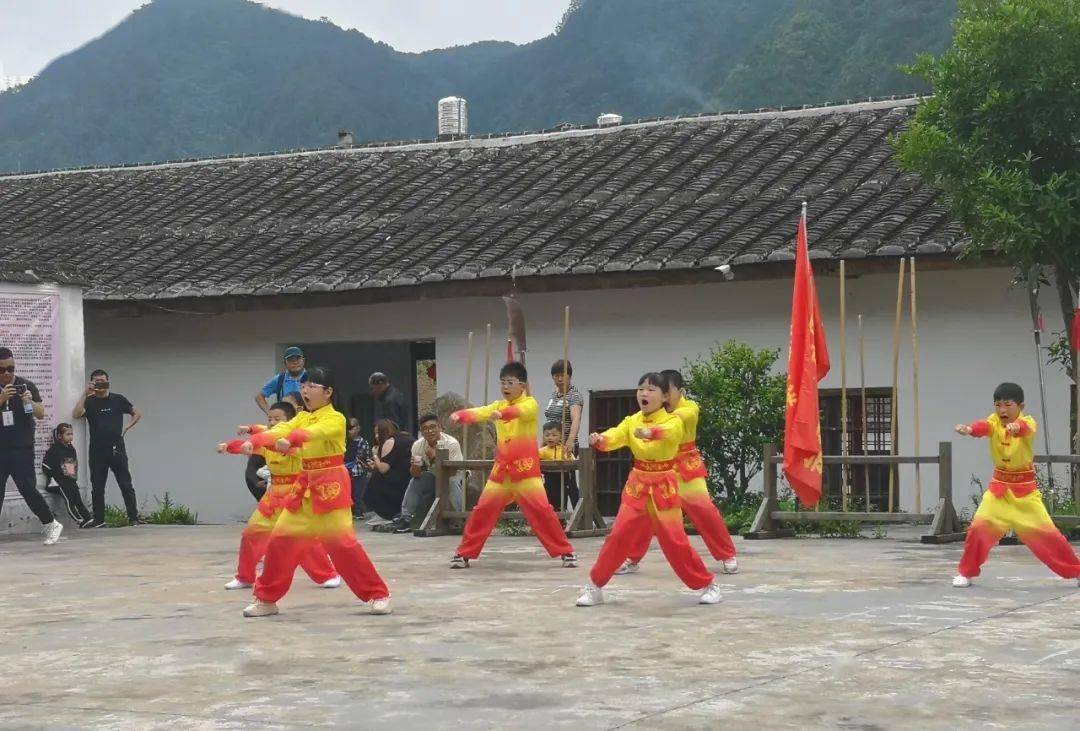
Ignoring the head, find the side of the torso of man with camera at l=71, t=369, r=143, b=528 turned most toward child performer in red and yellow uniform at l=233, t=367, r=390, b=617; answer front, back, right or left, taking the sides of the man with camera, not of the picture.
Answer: front

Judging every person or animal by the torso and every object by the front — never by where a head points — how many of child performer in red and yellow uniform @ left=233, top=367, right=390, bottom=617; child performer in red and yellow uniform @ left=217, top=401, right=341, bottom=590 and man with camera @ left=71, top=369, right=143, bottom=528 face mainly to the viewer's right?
0

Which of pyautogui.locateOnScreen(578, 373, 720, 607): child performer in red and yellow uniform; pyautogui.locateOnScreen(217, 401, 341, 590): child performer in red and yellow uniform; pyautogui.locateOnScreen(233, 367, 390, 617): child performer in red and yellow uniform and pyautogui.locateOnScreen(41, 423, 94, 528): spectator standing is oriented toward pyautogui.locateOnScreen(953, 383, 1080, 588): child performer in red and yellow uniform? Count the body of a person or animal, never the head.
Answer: the spectator standing

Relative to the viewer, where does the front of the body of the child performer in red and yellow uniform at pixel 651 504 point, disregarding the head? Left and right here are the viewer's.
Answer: facing the viewer and to the left of the viewer

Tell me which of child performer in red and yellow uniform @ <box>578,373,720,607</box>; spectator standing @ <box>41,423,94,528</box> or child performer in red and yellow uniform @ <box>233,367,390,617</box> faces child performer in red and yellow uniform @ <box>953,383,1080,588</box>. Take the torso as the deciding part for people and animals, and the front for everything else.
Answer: the spectator standing

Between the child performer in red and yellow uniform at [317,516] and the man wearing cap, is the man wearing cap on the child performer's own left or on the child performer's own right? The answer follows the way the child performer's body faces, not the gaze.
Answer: on the child performer's own right

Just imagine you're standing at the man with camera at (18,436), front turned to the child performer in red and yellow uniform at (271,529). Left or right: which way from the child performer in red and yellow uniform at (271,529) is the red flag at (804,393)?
left

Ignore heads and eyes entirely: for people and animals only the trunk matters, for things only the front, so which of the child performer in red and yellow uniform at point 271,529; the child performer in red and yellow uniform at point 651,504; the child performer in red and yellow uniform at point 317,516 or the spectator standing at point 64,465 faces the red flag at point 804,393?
the spectator standing

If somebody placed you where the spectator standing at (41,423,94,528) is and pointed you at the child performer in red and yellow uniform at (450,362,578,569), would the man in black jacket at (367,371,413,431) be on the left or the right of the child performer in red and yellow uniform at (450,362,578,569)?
left

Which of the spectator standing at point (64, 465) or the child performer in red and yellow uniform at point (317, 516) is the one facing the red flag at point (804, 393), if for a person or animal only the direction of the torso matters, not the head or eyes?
the spectator standing

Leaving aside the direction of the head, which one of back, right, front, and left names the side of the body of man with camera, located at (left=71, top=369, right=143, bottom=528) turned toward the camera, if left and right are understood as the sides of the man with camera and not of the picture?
front

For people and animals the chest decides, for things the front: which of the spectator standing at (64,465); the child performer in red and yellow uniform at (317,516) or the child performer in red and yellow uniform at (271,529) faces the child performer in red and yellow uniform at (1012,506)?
the spectator standing

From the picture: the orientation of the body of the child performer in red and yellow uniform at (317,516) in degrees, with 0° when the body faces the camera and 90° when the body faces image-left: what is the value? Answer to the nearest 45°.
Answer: approximately 45°

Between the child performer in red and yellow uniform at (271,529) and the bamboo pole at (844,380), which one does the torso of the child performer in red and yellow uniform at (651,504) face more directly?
the child performer in red and yellow uniform

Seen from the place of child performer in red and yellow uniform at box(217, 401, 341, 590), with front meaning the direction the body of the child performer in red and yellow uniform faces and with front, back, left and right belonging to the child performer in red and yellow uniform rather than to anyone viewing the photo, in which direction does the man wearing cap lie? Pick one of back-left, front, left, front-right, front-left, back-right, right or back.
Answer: back-right

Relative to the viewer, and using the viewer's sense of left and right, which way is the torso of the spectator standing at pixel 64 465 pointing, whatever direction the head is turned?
facing the viewer and to the right of the viewer
